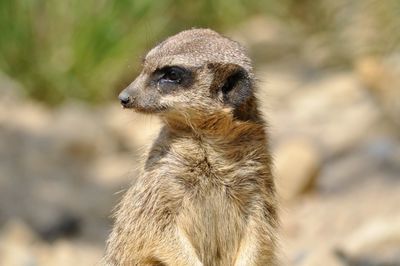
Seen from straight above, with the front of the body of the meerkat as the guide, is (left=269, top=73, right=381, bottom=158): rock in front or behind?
behind

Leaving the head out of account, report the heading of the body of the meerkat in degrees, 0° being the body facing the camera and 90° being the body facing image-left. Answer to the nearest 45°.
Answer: approximately 0°
